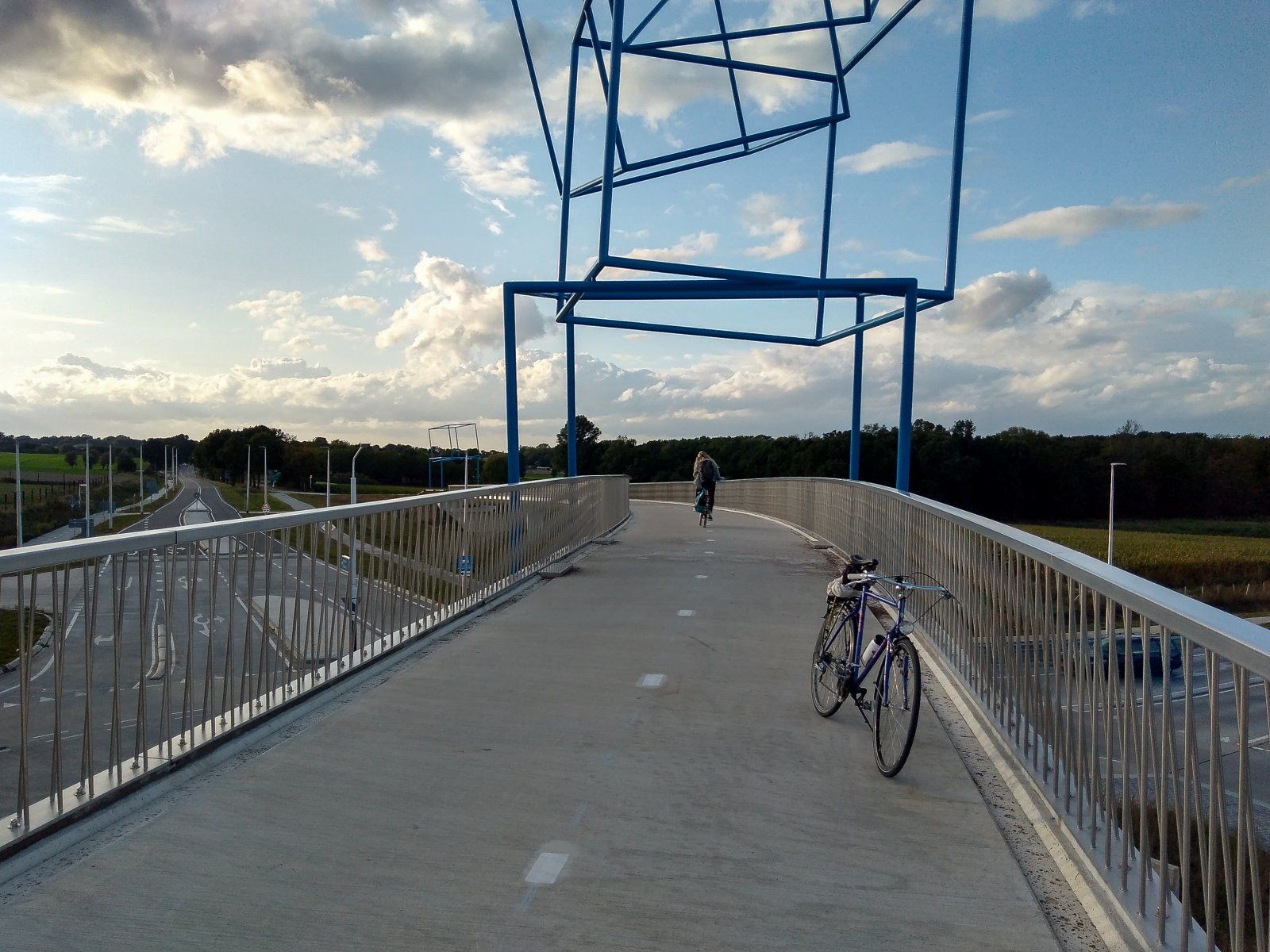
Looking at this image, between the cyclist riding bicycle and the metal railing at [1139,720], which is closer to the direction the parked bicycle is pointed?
the metal railing

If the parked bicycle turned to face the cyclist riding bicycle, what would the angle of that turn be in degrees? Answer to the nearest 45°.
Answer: approximately 135° to its left

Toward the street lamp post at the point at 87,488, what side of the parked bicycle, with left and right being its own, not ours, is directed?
back

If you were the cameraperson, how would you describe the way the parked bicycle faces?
facing the viewer and to the right of the viewer

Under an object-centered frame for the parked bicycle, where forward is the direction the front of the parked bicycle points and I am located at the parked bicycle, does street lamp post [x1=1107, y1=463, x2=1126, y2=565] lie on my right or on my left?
on my left

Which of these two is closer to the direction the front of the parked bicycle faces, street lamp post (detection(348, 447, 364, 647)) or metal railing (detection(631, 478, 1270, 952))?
the metal railing

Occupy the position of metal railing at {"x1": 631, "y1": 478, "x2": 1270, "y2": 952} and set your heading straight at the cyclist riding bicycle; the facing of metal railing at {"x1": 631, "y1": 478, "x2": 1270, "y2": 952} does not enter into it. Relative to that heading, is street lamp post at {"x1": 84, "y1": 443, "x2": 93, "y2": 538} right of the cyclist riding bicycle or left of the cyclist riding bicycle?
left
